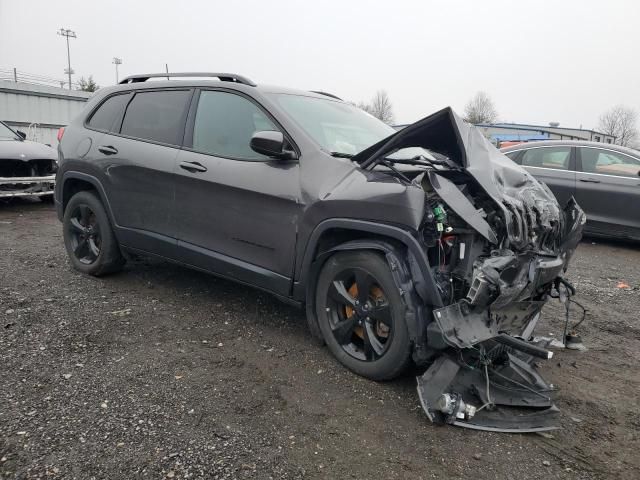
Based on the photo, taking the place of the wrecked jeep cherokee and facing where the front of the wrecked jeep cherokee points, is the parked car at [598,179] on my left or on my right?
on my left

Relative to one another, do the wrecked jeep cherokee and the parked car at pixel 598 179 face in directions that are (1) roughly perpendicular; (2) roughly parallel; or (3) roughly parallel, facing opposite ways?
roughly parallel

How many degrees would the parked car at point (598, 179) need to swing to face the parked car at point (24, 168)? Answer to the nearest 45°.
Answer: approximately 180°

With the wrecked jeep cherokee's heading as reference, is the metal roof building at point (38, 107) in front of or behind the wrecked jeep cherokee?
behind

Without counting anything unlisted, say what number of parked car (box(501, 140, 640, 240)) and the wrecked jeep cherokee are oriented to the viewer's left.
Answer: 0

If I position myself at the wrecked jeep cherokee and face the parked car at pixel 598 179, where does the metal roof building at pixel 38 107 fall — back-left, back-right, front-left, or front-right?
front-left

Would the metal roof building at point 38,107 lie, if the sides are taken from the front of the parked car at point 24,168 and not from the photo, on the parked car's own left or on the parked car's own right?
on the parked car's own left

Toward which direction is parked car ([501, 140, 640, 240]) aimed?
to the viewer's right

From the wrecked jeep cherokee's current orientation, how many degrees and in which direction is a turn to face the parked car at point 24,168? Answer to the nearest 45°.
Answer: approximately 180°

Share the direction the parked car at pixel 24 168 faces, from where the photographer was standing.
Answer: facing the viewer and to the right of the viewer

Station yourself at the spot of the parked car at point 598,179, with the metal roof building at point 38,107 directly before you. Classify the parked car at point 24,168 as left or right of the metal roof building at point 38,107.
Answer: left

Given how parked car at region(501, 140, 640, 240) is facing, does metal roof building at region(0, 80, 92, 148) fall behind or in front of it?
behind
